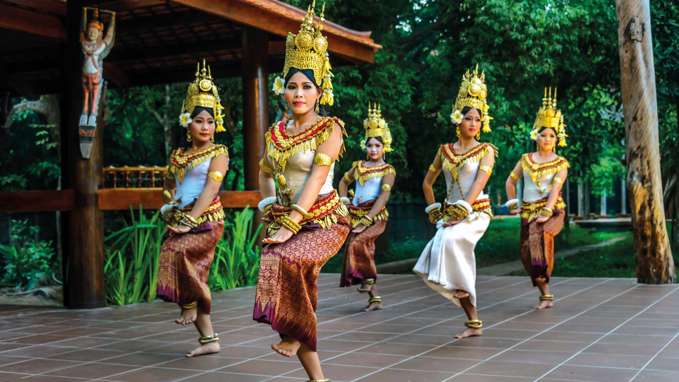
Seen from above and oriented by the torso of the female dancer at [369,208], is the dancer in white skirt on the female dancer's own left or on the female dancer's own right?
on the female dancer's own left

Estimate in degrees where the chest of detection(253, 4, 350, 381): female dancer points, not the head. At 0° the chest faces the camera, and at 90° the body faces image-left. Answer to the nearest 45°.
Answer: approximately 45°

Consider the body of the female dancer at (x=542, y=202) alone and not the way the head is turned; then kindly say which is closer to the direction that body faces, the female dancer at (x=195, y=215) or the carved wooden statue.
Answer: the female dancer

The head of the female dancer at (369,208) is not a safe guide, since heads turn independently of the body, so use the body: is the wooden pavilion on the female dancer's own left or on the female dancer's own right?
on the female dancer's own right

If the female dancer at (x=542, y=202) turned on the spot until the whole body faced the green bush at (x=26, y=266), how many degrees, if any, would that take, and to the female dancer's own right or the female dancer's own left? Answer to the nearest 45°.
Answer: approximately 90° to the female dancer's own right

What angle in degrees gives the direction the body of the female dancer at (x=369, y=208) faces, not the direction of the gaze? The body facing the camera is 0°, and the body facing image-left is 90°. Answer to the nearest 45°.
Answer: approximately 45°

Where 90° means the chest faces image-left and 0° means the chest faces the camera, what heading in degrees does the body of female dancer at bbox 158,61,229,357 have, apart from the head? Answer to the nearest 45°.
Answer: approximately 45°
